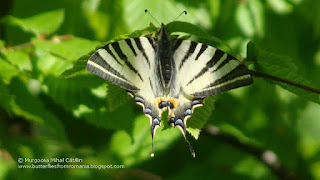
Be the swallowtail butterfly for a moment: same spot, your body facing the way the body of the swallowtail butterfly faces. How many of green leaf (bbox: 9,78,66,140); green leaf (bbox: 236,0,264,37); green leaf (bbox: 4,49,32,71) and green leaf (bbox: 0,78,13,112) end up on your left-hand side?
3

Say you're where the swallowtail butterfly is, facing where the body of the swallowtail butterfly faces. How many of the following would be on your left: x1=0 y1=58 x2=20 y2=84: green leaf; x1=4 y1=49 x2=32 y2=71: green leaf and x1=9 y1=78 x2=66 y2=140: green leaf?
3

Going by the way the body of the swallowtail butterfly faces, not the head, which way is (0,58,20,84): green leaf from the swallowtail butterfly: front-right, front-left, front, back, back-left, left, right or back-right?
left

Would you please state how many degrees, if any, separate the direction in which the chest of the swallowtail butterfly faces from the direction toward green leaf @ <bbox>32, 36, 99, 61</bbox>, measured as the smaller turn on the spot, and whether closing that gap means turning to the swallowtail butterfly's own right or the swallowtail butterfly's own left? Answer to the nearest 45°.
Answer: approximately 90° to the swallowtail butterfly's own left

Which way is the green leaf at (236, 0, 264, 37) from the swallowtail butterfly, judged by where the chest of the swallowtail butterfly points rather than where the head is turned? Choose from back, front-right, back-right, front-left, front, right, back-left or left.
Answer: front-right

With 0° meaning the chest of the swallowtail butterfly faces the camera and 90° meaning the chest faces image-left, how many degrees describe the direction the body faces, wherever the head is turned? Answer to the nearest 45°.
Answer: approximately 180°

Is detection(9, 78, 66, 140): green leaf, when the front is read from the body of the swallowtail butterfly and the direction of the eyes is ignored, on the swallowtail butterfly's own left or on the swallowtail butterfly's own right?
on the swallowtail butterfly's own left
